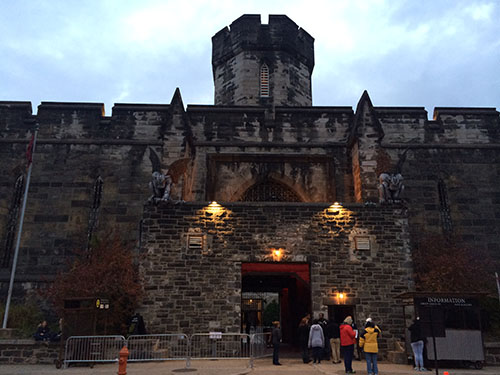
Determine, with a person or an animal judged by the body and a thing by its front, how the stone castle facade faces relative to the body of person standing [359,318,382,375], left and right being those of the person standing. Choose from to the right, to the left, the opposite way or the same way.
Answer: the opposite way

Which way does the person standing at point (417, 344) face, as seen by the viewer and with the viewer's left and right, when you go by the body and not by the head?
facing away from the viewer

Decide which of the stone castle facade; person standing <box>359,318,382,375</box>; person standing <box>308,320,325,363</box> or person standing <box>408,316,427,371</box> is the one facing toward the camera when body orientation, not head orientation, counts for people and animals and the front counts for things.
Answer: the stone castle facade

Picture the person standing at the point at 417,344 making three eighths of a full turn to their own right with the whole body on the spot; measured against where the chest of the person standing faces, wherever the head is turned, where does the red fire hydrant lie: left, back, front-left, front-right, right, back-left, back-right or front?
right

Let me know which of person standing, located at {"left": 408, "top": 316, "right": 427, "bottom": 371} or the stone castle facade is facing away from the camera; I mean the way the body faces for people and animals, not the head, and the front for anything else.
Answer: the person standing

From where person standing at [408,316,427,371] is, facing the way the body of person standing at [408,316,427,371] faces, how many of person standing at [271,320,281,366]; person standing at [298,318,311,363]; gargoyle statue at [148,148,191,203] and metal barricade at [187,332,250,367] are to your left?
4

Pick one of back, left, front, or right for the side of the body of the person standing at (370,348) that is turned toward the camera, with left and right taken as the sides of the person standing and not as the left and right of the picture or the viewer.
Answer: back

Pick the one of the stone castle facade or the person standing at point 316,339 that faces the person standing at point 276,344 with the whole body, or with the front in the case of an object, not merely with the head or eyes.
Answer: the stone castle facade

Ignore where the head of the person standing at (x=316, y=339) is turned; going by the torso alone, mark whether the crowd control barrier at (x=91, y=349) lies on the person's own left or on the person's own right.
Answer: on the person's own left

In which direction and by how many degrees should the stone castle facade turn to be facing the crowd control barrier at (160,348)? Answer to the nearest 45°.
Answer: approximately 45° to its right

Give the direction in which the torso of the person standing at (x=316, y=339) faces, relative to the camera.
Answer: away from the camera
